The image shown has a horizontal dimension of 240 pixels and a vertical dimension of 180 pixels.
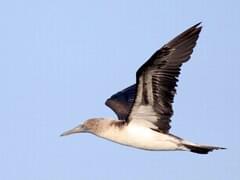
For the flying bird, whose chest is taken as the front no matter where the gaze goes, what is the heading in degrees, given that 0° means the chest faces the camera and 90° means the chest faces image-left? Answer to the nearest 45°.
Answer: approximately 90°
